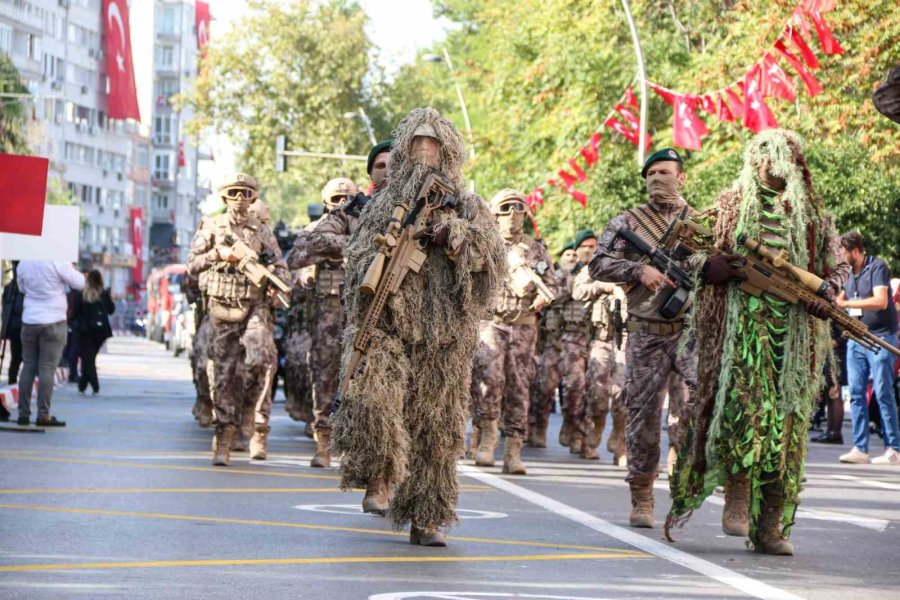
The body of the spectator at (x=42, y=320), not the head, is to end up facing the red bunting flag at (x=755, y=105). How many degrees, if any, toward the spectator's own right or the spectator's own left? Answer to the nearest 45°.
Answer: approximately 45° to the spectator's own right

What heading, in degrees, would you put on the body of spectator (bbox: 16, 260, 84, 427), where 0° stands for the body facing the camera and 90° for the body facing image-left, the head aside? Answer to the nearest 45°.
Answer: approximately 225°

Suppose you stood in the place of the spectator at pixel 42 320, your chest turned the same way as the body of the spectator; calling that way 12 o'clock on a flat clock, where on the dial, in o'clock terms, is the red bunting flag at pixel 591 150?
The red bunting flag is roughly at 12 o'clock from the spectator.

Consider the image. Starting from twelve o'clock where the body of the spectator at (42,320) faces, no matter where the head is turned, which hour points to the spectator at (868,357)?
the spectator at (868,357) is roughly at 2 o'clock from the spectator at (42,320).

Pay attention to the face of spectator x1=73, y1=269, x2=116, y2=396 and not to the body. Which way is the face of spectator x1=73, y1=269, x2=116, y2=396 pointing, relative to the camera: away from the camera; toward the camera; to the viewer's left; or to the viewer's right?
away from the camera

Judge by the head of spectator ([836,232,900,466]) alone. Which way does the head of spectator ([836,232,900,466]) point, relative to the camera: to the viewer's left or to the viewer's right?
to the viewer's left

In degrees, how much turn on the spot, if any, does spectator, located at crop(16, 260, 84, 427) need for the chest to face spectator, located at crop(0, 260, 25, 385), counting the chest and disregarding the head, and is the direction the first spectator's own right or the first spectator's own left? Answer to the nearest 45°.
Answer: approximately 45° to the first spectator's own left
